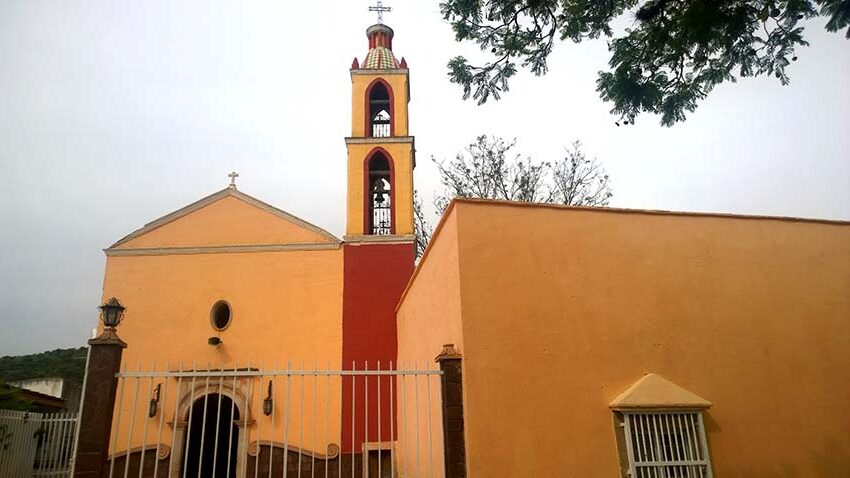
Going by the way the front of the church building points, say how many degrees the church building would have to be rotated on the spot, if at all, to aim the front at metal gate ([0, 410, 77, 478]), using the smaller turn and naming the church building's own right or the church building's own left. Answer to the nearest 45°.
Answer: approximately 90° to the church building's own right

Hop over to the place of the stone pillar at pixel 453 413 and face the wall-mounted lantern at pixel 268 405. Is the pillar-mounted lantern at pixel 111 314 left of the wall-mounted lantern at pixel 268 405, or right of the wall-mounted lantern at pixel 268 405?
left

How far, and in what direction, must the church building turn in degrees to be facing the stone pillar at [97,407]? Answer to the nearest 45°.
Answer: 0° — it already faces it

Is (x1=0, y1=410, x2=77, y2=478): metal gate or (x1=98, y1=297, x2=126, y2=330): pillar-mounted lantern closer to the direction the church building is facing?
the pillar-mounted lantern

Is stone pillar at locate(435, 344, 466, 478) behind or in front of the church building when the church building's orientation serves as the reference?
in front

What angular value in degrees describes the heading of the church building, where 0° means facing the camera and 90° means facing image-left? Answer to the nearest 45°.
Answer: approximately 0°

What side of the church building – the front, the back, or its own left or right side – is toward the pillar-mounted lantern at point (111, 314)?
front
